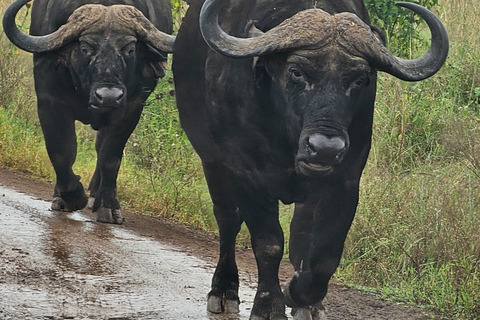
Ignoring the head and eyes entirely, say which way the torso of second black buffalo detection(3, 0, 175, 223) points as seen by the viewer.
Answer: toward the camera

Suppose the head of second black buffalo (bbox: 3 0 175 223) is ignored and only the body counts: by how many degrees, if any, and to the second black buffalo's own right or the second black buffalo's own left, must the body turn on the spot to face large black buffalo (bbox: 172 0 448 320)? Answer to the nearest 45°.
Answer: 0° — it already faces it
